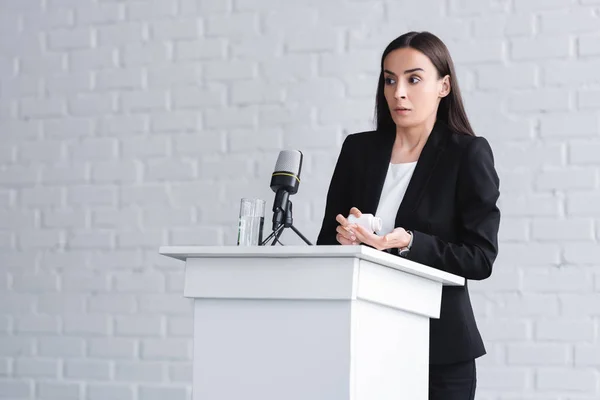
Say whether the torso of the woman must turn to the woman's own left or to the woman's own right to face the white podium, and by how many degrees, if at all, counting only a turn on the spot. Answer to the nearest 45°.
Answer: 0° — they already face it

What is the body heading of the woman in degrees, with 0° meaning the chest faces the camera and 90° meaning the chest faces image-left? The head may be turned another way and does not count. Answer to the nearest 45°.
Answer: approximately 45°
